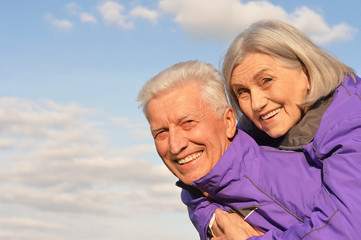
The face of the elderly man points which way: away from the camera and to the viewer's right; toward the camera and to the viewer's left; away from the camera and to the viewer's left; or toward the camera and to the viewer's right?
toward the camera and to the viewer's left

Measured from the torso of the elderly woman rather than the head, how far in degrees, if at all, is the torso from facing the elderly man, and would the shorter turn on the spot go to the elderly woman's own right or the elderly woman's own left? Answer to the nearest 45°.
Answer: approximately 45° to the elderly woman's own right

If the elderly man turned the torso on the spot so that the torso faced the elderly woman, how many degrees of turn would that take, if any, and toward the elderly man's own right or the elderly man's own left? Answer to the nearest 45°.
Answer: approximately 135° to the elderly man's own left

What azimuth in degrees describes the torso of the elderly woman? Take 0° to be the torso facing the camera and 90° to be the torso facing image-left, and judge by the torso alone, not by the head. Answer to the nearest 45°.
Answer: approximately 45°

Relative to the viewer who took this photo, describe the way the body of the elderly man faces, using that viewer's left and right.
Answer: facing the viewer and to the left of the viewer

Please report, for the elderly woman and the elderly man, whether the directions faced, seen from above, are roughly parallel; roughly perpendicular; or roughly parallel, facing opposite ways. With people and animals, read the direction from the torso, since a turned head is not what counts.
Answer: roughly parallel

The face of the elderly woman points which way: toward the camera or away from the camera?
toward the camera

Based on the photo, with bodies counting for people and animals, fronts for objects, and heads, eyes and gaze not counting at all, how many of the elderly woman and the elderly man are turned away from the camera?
0
